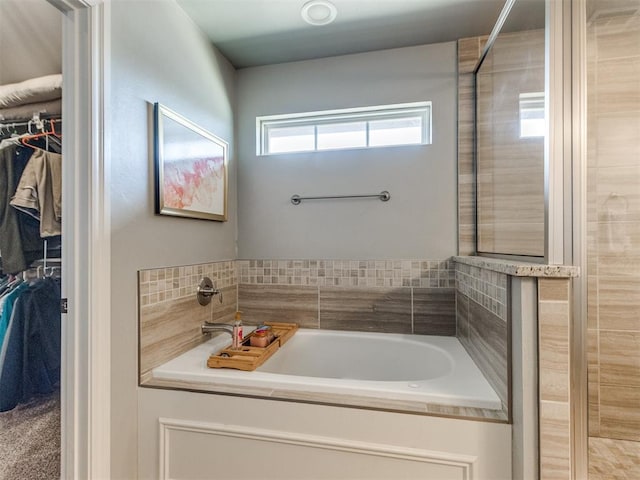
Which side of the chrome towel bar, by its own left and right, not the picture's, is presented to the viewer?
front

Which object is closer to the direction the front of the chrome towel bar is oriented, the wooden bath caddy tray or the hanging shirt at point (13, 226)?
the wooden bath caddy tray

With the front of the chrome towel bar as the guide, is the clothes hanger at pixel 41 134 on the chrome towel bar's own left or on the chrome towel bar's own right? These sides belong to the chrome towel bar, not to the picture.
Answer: on the chrome towel bar's own right

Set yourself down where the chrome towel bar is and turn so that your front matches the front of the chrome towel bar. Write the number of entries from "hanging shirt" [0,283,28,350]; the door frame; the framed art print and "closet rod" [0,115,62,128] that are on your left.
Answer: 0

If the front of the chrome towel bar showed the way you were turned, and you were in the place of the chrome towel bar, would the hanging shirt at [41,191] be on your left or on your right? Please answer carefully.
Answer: on your right

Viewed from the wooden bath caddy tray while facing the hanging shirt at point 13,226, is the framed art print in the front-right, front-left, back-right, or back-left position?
front-right

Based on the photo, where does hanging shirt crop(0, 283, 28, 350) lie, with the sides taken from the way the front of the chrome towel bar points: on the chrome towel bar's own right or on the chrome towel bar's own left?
on the chrome towel bar's own right

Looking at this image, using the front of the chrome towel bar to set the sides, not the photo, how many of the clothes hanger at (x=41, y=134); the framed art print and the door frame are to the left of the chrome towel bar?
0

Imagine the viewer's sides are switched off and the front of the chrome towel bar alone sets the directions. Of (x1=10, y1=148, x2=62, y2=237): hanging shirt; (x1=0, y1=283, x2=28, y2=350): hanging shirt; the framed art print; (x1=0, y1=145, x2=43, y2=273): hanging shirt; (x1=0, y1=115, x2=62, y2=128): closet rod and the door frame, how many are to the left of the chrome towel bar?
0

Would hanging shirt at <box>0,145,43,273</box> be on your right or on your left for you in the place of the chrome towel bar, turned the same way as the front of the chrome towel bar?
on your right

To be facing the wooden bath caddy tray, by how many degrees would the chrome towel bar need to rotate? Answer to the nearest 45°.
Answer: approximately 45° to its right
